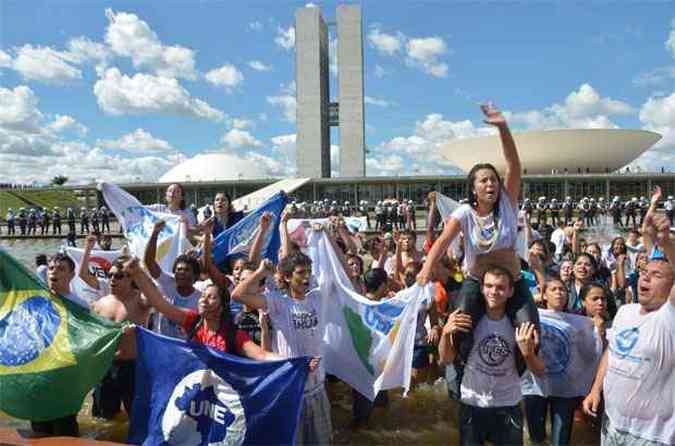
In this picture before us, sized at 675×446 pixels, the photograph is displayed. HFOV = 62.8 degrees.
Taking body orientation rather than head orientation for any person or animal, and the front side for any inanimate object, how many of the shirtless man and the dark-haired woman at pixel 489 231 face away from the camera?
0

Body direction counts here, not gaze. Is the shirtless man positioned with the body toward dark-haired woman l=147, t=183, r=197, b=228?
no

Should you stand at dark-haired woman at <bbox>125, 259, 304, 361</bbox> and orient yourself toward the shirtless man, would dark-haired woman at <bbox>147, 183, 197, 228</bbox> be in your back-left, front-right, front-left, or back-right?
front-right

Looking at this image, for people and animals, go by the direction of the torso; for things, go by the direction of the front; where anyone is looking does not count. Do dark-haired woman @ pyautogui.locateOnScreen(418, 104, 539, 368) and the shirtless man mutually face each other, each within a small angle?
no

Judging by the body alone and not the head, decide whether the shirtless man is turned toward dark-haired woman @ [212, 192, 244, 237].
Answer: no

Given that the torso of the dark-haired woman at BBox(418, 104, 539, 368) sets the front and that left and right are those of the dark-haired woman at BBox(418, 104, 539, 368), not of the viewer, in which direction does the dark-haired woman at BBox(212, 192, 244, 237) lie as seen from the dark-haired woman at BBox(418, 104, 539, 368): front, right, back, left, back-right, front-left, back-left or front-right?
back-right

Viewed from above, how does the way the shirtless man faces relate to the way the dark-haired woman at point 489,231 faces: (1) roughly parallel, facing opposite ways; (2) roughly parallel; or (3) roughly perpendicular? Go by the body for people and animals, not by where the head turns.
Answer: roughly parallel

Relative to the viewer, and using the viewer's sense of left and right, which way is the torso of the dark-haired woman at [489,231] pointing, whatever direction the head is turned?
facing the viewer

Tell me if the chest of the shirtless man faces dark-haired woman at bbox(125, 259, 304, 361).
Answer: no

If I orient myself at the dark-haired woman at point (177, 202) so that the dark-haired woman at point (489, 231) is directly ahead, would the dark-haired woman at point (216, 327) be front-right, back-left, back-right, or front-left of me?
front-right

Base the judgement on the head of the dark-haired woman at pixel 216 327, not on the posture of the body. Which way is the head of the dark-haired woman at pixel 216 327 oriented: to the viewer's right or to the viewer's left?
to the viewer's left

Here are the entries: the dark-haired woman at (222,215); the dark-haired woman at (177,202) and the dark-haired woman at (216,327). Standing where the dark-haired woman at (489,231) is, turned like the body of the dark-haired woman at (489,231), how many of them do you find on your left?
0

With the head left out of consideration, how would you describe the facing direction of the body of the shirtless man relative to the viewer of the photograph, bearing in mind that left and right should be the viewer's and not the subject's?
facing the viewer and to the left of the viewer

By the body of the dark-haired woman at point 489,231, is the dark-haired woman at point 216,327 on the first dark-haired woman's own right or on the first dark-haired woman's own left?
on the first dark-haired woman's own right

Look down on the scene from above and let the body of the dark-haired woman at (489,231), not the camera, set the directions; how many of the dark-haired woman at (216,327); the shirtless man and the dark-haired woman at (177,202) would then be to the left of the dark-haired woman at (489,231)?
0

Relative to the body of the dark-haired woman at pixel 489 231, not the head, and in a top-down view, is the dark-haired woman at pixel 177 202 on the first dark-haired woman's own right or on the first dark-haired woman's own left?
on the first dark-haired woman's own right
